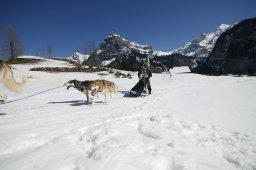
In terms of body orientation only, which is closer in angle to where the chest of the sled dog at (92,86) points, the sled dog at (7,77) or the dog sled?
the sled dog

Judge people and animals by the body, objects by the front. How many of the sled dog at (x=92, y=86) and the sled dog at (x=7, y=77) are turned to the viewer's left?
2

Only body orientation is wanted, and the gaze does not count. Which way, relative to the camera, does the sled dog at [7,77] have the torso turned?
to the viewer's left

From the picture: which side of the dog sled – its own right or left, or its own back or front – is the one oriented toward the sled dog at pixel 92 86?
front

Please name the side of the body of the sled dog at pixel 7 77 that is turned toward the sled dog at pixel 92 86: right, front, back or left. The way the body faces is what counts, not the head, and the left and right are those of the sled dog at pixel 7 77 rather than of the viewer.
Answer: back

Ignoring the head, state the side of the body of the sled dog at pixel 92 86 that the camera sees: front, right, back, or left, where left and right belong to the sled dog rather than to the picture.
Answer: left

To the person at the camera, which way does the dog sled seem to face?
facing the viewer and to the left of the viewer

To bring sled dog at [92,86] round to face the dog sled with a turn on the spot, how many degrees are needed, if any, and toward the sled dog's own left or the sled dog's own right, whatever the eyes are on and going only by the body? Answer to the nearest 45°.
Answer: approximately 135° to the sled dog's own right

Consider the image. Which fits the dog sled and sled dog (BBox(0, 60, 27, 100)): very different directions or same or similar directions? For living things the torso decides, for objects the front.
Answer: same or similar directions

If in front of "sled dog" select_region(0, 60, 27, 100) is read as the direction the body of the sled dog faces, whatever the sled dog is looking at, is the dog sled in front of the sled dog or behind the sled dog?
behind

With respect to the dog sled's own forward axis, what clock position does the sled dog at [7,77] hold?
The sled dog is roughly at 12 o'clock from the dog sled.
